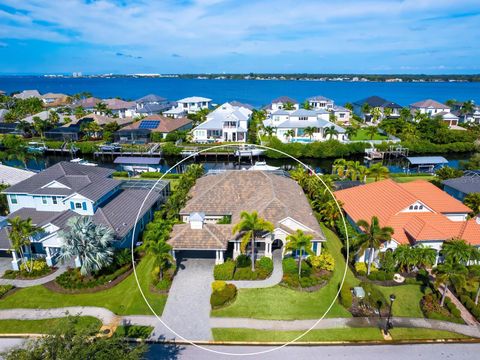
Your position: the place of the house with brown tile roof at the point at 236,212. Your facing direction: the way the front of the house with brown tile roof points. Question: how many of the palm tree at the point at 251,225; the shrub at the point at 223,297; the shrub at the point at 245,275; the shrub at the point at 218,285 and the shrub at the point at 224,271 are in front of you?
5

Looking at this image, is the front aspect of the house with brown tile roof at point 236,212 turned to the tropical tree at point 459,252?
no

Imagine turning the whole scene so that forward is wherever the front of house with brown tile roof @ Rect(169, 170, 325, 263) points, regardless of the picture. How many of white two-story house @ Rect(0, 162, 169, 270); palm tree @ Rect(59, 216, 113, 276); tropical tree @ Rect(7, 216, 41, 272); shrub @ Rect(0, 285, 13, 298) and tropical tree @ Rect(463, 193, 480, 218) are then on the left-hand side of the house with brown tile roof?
1

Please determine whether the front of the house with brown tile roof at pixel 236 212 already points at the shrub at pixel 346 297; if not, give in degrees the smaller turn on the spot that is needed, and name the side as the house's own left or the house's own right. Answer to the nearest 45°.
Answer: approximately 45° to the house's own left

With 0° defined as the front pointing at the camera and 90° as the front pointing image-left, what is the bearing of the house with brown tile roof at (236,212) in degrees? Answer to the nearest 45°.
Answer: approximately 0°

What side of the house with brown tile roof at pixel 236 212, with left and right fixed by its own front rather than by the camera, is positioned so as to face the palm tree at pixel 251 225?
front

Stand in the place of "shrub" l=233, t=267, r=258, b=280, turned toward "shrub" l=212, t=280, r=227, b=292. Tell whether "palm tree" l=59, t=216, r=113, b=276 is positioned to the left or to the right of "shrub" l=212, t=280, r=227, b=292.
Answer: right

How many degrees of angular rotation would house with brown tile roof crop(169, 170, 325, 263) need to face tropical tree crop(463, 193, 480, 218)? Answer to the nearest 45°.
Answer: approximately 90° to its left

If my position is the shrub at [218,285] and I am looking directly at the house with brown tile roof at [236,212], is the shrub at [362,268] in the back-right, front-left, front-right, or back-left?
front-right

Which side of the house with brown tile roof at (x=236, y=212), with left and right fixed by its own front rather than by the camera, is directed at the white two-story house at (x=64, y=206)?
right

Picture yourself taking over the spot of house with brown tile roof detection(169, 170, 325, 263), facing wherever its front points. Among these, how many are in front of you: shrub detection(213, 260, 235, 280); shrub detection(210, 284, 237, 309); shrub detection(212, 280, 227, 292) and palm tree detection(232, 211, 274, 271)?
4

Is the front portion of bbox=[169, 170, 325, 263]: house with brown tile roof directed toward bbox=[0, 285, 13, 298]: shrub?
no

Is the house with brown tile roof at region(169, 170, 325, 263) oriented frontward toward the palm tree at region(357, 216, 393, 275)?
no

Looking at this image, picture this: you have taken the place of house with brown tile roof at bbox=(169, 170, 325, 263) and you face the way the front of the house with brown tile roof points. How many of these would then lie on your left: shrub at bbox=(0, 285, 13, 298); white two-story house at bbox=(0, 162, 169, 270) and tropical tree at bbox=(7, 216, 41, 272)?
0

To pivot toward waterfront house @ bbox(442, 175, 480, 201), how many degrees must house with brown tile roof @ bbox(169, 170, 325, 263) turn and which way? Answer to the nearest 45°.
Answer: approximately 90° to its left
